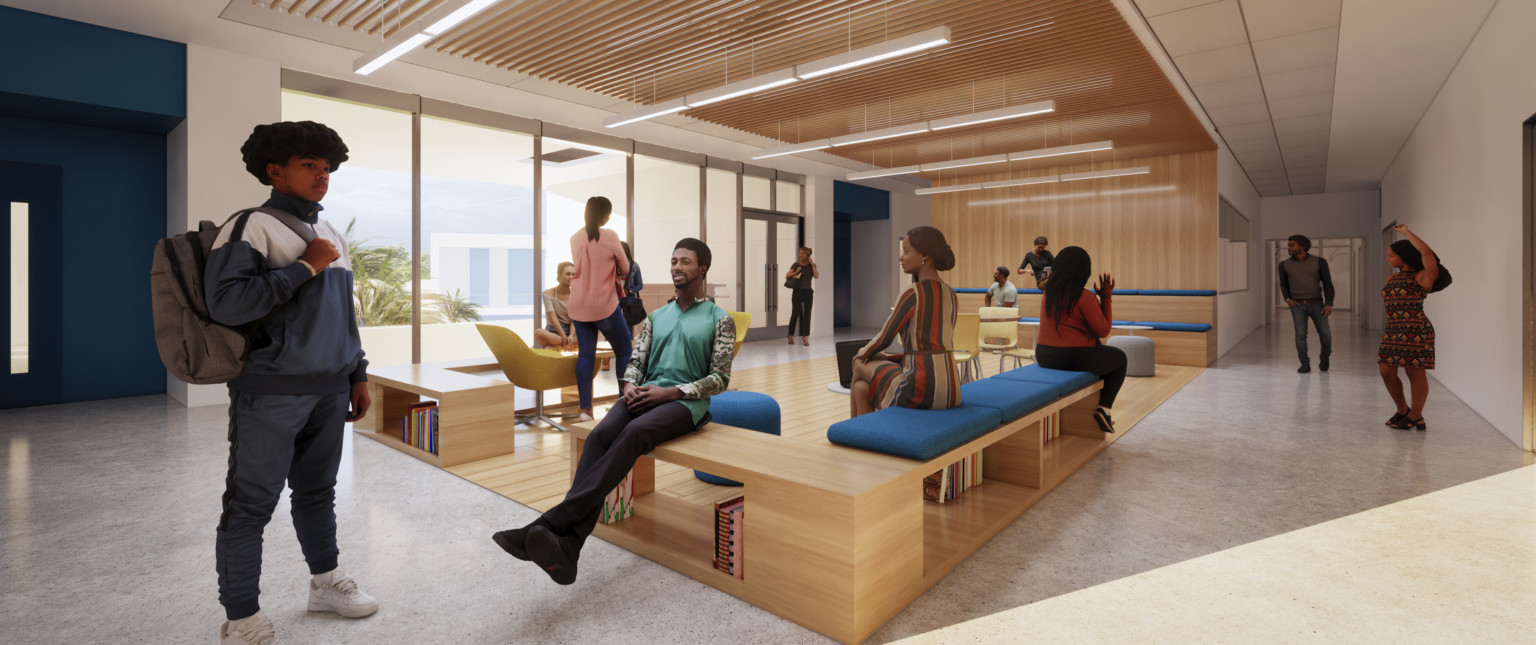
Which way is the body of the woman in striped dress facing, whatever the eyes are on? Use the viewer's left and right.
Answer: facing away from the viewer and to the left of the viewer

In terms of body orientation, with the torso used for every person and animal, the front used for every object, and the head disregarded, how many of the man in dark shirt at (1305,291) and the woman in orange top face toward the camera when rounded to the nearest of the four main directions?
1

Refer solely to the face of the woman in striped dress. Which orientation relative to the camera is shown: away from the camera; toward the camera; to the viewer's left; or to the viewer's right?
to the viewer's left

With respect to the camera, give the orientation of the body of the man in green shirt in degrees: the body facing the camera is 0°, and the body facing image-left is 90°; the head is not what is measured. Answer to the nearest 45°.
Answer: approximately 45°

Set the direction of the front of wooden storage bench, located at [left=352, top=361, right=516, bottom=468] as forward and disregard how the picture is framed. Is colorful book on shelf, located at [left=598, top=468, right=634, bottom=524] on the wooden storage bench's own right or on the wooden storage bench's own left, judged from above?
on the wooden storage bench's own left

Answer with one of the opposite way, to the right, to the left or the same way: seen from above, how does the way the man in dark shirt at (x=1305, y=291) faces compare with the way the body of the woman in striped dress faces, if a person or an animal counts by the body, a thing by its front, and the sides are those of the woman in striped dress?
to the left

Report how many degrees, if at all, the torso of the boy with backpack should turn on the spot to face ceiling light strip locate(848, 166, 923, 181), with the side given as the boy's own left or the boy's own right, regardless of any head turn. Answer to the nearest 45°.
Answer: approximately 90° to the boy's own left

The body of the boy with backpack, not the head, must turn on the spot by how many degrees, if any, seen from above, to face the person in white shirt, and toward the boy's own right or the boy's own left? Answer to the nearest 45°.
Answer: approximately 90° to the boy's own left

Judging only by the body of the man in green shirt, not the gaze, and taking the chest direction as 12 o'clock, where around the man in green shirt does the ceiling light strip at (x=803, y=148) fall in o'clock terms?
The ceiling light strip is roughly at 5 o'clock from the man in green shirt.

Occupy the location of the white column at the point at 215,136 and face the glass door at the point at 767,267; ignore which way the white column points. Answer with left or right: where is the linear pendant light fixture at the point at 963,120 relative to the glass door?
right
